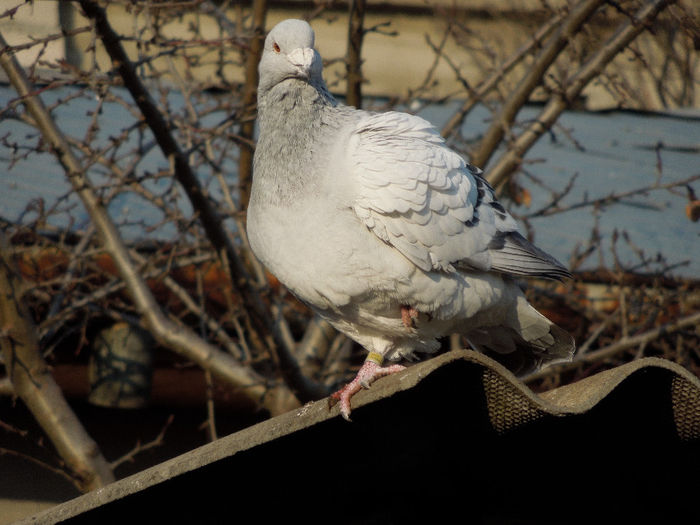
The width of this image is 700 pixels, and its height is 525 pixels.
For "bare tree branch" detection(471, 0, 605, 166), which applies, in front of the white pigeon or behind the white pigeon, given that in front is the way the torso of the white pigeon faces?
behind

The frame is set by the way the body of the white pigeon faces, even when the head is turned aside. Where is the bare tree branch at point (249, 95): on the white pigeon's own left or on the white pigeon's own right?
on the white pigeon's own right

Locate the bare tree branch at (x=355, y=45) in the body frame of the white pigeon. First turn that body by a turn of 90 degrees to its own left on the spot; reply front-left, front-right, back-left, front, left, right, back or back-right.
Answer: back-left

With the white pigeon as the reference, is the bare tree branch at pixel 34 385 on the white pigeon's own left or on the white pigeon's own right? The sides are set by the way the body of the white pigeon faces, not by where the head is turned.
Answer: on the white pigeon's own right

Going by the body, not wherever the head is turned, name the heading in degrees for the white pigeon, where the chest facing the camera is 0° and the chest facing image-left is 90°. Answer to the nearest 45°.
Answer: approximately 45°

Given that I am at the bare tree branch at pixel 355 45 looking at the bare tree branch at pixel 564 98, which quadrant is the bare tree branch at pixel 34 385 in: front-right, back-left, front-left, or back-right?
back-right

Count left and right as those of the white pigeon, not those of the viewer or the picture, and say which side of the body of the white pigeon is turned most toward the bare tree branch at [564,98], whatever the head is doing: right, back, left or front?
back

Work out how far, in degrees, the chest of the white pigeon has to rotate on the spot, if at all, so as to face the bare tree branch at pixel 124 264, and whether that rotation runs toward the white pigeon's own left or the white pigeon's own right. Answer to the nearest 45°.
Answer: approximately 90° to the white pigeon's own right
